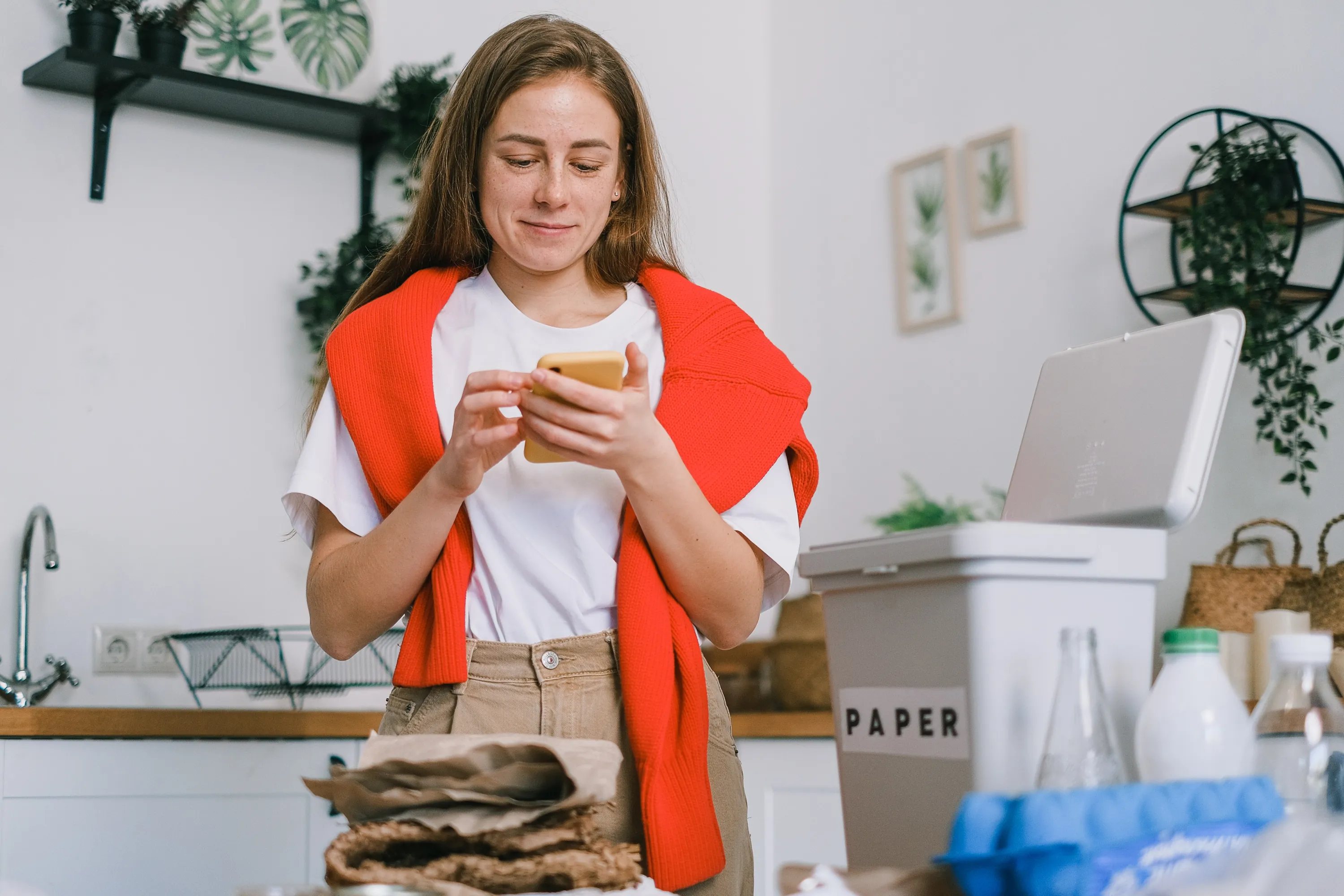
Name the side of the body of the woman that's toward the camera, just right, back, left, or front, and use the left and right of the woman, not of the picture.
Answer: front

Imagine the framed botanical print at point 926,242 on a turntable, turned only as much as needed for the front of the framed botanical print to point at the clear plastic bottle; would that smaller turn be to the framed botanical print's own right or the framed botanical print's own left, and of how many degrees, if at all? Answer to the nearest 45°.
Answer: approximately 45° to the framed botanical print's own left

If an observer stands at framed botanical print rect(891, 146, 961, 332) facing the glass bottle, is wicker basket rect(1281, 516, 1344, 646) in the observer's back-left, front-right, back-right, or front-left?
front-left

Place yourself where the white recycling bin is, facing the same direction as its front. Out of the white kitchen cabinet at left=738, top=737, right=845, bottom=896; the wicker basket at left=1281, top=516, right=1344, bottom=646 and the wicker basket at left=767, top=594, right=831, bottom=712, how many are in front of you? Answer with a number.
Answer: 0

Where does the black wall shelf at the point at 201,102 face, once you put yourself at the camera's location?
facing the viewer and to the right of the viewer

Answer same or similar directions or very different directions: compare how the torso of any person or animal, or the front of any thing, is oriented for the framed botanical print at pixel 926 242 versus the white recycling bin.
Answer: same or similar directions

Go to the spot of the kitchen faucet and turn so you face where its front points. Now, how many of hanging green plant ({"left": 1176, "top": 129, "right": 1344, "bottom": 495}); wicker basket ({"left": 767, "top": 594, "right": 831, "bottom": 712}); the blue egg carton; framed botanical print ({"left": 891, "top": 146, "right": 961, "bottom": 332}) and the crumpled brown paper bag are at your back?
0

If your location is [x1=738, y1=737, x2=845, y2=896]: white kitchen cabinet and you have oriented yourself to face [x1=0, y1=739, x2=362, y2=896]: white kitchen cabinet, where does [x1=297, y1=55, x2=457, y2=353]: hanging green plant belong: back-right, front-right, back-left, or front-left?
front-right

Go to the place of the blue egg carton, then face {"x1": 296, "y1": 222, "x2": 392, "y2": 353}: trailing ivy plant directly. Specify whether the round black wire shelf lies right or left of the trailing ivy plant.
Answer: right

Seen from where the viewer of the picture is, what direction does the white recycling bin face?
facing the viewer and to the left of the viewer

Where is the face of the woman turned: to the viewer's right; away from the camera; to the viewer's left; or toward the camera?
toward the camera

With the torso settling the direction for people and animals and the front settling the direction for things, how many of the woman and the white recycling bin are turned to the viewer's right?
0

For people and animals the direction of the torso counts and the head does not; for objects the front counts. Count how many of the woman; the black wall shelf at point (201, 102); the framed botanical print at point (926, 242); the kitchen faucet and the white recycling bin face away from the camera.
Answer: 0

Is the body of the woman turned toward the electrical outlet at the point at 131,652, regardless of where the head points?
no

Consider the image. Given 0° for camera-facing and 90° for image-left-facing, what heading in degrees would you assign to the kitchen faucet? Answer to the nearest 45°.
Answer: approximately 315°
